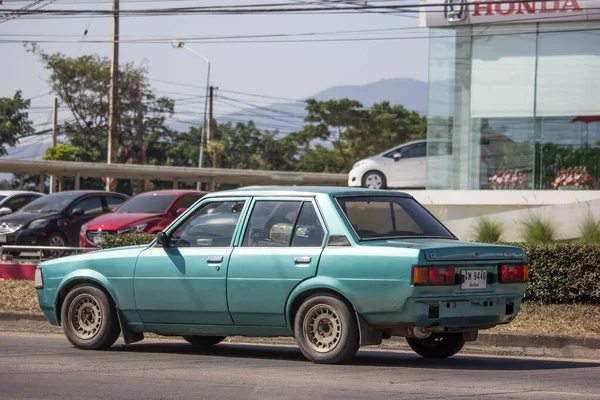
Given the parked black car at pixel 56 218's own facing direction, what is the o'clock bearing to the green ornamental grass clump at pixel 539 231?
The green ornamental grass clump is roughly at 9 o'clock from the parked black car.

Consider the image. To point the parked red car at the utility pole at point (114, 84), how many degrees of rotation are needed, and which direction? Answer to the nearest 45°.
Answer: approximately 135° to its right

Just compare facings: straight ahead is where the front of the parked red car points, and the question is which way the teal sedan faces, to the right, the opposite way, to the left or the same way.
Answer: to the right

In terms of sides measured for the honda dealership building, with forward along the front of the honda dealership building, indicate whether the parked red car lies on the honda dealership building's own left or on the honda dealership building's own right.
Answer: on the honda dealership building's own right

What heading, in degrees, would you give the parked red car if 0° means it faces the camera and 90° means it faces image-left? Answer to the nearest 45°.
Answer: approximately 45°

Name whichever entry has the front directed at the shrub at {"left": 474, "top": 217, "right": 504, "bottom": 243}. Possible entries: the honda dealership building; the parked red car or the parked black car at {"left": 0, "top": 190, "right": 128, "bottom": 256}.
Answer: the honda dealership building

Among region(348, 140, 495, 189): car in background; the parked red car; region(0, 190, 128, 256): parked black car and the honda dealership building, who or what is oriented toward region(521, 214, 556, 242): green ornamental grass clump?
the honda dealership building

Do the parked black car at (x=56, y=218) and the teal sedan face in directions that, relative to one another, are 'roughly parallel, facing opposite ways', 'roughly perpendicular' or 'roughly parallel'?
roughly perpendicular

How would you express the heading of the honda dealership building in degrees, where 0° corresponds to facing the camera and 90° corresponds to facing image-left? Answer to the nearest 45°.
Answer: approximately 0°

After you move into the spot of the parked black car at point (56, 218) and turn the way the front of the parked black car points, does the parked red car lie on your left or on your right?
on your left

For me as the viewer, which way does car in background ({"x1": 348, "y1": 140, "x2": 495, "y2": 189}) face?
facing to the left of the viewer

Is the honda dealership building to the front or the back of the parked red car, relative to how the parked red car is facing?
to the back
